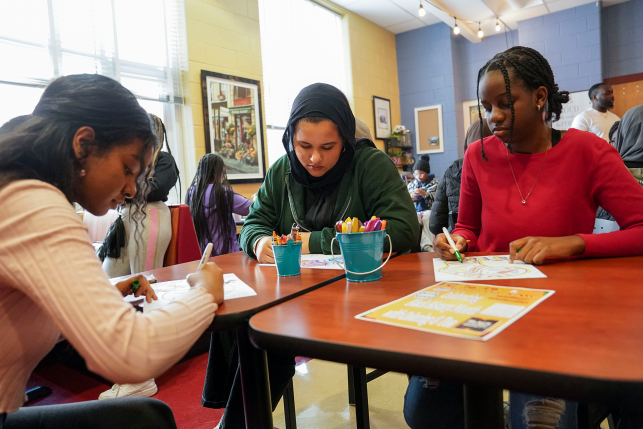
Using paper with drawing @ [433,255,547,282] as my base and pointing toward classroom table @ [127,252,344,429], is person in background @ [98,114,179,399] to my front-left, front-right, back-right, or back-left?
front-right

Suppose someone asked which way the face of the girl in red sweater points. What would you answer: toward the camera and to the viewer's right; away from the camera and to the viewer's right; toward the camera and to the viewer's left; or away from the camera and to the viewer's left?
toward the camera and to the viewer's left

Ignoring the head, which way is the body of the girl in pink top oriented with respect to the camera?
to the viewer's right

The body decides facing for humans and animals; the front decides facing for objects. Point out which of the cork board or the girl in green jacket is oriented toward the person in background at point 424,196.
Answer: the cork board

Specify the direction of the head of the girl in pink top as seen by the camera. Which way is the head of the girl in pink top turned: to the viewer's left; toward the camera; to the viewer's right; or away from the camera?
to the viewer's right

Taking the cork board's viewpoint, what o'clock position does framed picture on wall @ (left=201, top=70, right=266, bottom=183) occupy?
The framed picture on wall is roughly at 1 o'clock from the cork board.

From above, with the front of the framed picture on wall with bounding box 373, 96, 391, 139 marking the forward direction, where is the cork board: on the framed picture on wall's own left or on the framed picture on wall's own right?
on the framed picture on wall's own left

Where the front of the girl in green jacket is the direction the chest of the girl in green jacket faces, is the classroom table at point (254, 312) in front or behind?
in front

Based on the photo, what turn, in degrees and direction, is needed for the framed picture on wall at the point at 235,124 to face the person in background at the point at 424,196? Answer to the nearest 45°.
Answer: approximately 45° to its left

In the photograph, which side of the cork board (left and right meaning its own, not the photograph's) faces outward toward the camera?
front

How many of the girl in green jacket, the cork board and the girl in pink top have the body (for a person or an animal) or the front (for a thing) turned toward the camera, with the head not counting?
2

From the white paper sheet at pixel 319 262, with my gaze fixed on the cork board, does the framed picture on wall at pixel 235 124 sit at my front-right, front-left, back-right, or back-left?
front-left

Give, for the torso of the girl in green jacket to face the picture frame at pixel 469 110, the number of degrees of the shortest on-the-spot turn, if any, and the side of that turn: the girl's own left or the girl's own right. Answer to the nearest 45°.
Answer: approximately 180°

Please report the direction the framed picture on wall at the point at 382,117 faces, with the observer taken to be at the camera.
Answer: facing the viewer and to the right of the viewer
